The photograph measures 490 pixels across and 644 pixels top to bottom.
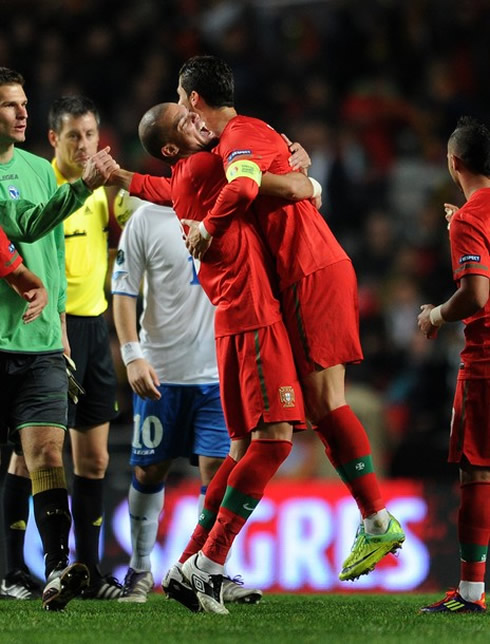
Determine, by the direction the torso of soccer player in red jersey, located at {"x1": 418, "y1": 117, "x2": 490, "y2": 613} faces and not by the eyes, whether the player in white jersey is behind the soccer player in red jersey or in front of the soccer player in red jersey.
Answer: in front

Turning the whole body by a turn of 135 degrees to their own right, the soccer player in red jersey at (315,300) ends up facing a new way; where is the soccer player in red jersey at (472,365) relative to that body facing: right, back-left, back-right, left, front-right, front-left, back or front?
front

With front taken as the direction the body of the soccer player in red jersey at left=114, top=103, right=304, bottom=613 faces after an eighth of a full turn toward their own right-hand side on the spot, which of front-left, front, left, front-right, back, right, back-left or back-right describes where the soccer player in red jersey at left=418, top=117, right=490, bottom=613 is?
front-left

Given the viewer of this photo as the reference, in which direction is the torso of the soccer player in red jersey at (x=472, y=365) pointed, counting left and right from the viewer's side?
facing to the left of the viewer

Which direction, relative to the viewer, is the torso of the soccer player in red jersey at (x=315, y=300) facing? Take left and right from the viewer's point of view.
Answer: facing away from the viewer and to the left of the viewer

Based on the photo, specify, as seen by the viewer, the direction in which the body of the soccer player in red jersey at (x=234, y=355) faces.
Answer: to the viewer's right
